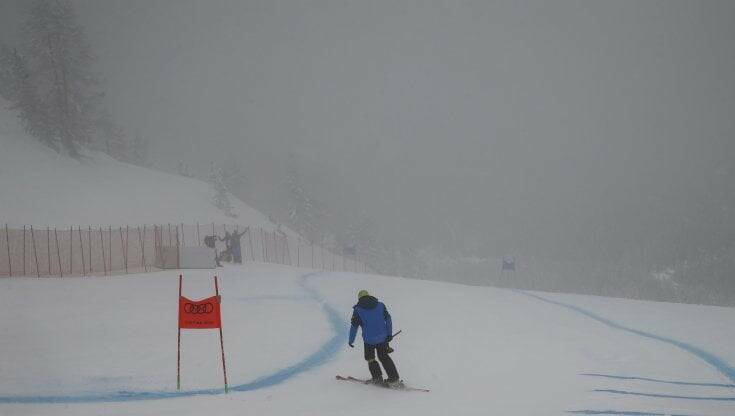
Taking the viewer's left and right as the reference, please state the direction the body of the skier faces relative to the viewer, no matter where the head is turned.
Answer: facing away from the viewer and to the left of the viewer

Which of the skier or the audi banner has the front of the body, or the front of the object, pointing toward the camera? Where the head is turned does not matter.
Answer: the audi banner

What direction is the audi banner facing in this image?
toward the camera

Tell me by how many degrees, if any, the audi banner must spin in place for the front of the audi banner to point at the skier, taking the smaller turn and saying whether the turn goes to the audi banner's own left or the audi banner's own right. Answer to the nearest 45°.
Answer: approximately 90° to the audi banner's own left

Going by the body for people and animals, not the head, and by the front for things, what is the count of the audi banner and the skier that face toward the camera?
1

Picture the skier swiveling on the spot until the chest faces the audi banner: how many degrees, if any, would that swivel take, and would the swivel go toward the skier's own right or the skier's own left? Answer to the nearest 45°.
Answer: approximately 45° to the skier's own left
